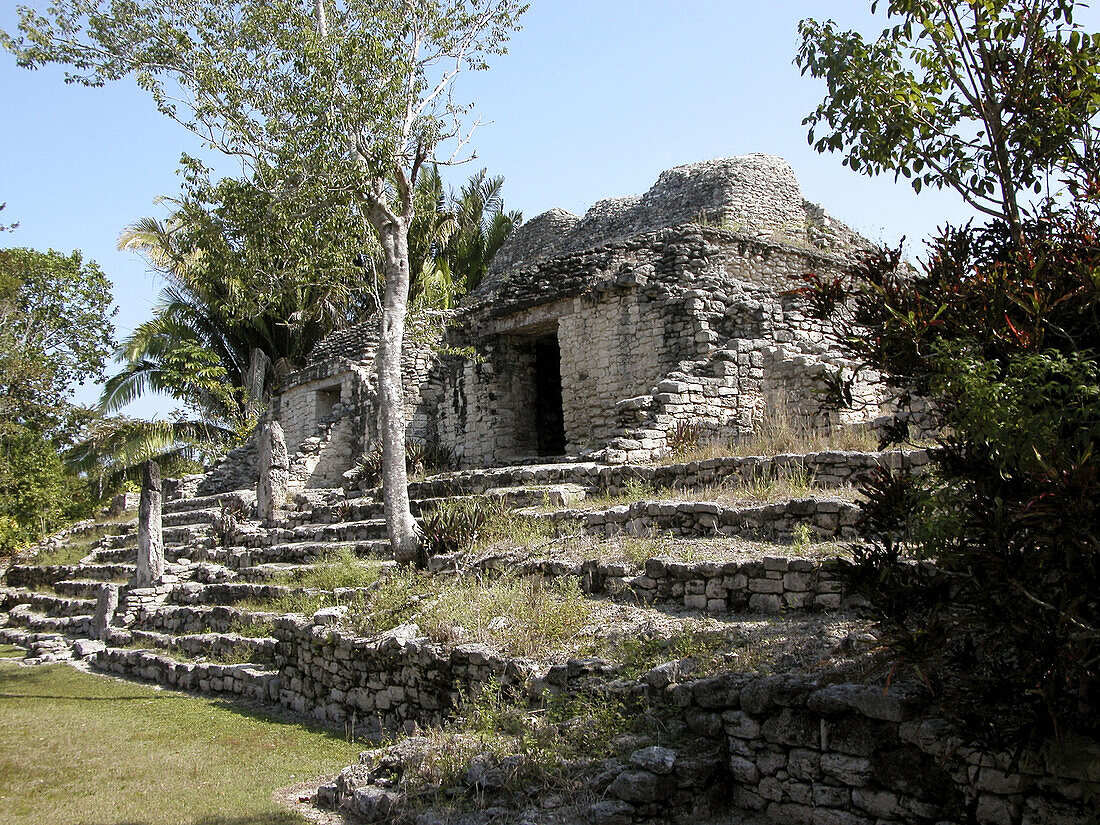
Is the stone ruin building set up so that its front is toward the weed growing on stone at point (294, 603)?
yes

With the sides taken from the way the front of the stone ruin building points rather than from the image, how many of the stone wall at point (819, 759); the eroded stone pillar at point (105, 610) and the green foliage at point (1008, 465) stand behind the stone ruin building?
0

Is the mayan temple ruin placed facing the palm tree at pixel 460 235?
no

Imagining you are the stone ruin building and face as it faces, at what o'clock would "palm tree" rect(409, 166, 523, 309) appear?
The palm tree is roughly at 4 o'clock from the stone ruin building.

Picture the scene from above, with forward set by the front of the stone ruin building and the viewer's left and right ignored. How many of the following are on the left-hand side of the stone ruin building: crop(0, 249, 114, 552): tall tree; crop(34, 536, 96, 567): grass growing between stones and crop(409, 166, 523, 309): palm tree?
0

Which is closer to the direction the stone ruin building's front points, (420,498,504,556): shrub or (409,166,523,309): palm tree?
the shrub

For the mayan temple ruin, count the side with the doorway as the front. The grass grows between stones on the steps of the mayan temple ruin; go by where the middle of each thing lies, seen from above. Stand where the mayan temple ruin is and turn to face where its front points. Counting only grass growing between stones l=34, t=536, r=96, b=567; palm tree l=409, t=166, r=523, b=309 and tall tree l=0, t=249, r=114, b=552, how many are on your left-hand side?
0

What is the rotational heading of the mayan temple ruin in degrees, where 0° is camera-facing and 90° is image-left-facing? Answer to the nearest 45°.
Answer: approximately 45°

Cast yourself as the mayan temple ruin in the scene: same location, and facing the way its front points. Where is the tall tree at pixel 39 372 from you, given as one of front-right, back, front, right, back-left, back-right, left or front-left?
right

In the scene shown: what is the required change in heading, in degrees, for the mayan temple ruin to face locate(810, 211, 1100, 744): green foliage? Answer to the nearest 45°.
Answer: approximately 45° to its left

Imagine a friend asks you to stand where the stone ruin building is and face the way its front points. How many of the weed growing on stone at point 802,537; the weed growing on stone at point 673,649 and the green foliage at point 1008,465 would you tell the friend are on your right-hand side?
0
